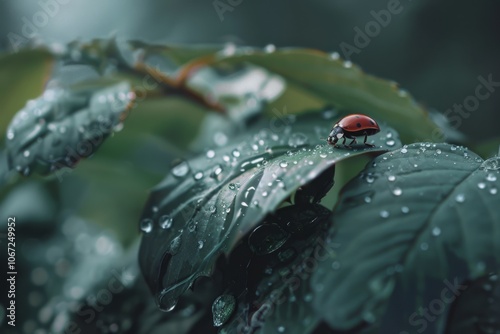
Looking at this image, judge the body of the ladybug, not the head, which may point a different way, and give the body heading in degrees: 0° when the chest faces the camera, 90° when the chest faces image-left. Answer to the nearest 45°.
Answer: approximately 90°
